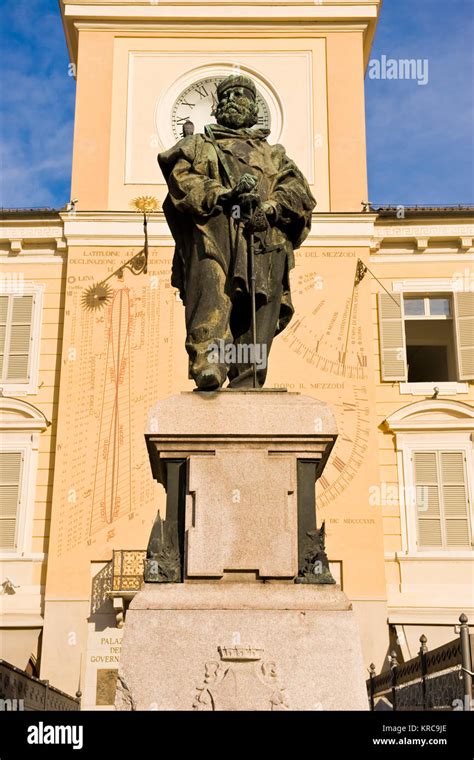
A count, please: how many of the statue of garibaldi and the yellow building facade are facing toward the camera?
2

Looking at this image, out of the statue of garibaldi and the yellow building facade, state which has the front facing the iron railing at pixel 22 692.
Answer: the yellow building facade

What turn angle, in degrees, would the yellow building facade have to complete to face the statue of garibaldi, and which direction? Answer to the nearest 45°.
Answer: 0° — it already faces it

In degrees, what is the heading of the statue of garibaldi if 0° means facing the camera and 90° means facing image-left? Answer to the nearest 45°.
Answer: approximately 0°

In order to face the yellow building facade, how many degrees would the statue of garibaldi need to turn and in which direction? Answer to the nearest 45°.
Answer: approximately 180°

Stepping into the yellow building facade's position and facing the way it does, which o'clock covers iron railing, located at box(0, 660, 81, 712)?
The iron railing is roughly at 12 o'clock from the yellow building facade.

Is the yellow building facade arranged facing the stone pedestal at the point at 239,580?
yes
